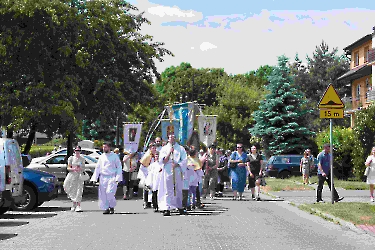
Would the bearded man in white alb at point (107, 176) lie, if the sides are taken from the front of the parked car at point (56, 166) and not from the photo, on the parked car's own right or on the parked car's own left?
on the parked car's own left

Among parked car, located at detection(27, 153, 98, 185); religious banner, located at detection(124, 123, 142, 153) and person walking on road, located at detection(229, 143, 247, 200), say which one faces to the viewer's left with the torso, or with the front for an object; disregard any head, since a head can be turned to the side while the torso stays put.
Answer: the parked car

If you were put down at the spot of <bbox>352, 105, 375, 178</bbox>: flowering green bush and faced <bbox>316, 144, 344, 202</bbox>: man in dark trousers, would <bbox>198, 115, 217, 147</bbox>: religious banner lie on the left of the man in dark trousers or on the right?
right

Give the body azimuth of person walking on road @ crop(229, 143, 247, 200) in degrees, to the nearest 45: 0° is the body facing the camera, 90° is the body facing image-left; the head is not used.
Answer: approximately 0°

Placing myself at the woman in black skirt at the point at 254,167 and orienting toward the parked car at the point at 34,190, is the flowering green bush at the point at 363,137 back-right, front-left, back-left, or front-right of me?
back-right

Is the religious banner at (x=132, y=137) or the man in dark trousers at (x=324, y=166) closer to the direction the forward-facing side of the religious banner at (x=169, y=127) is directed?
the man in dark trousers

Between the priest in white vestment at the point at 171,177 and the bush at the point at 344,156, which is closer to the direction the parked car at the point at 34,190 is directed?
the priest in white vestment

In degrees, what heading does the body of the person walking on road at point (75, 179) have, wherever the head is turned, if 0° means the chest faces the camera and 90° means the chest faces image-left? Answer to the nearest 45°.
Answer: approximately 0°

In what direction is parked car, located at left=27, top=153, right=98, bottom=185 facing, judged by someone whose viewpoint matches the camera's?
facing to the left of the viewer
